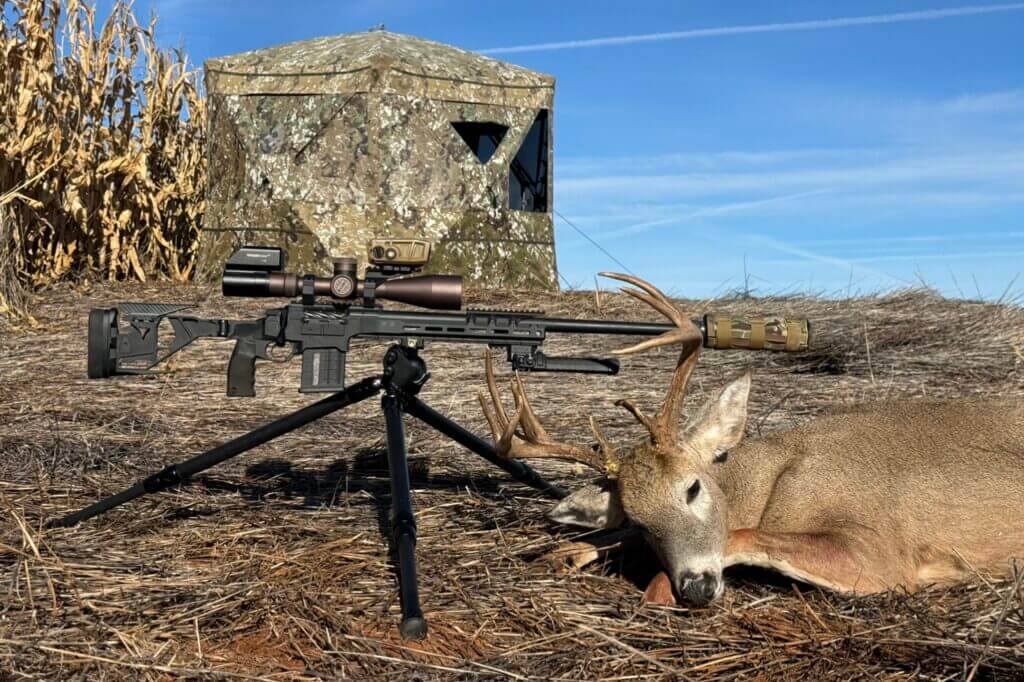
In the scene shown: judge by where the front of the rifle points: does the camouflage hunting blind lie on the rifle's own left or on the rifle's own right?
on the rifle's own left

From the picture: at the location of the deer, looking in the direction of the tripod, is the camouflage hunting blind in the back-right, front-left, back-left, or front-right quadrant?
front-right

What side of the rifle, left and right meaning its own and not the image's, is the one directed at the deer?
front

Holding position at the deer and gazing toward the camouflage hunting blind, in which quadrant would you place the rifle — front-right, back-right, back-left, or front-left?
front-left

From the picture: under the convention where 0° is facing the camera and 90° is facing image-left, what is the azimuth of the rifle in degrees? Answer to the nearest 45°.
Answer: approximately 270°
